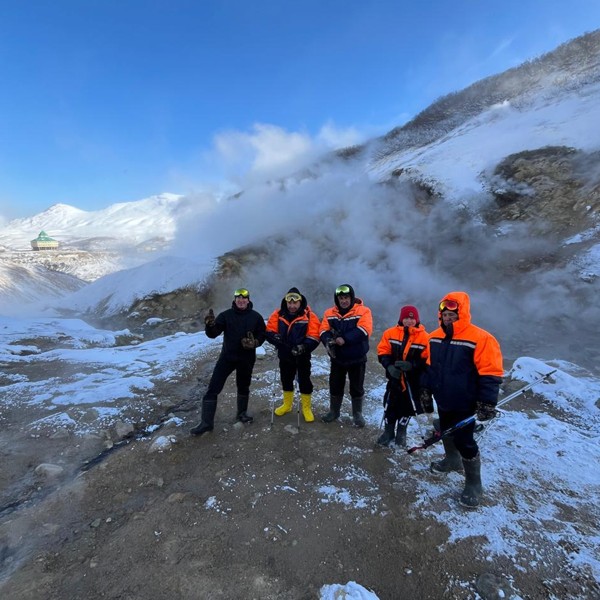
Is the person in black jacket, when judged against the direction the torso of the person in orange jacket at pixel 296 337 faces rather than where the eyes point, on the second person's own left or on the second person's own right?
on the second person's own right

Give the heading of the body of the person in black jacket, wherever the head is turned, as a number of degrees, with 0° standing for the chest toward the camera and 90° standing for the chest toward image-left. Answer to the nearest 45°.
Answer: approximately 0°

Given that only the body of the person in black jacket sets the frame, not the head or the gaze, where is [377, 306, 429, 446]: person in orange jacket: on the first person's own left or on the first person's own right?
on the first person's own left

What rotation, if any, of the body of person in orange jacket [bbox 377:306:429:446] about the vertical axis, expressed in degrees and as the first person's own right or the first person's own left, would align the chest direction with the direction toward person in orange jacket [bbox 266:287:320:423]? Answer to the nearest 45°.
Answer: approximately 90° to the first person's own right

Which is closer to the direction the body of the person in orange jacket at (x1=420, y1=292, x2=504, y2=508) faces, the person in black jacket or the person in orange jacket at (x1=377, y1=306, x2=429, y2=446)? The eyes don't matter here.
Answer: the person in black jacket

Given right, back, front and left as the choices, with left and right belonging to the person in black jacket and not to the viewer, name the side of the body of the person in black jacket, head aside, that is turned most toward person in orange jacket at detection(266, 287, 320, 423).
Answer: left

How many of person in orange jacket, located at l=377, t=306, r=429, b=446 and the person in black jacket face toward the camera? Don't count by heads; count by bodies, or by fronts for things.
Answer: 2

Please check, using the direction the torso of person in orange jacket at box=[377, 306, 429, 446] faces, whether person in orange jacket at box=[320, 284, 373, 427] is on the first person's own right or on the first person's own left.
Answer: on the first person's own right

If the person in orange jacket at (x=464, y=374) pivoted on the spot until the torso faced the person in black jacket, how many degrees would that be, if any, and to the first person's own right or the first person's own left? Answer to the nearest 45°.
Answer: approximately 45° to the first person's own right
